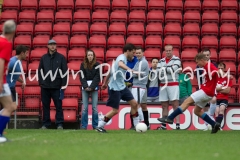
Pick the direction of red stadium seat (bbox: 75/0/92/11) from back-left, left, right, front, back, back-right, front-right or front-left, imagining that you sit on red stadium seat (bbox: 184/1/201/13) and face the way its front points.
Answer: right

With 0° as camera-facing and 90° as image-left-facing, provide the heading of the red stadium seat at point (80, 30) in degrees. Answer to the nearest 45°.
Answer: approximately 0°

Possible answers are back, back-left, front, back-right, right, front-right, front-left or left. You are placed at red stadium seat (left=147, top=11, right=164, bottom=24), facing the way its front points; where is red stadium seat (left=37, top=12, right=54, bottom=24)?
right

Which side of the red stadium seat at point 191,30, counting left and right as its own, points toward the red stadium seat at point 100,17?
right

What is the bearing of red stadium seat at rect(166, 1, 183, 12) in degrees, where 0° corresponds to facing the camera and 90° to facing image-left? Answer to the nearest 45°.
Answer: approximately 0°

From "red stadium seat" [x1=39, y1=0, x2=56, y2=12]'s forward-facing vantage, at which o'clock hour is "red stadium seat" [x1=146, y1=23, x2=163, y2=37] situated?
"red stadium seat" [x1=146, y1=23, x2=163, y2=37] is roughly at 10 o'clock from "red stadium seat" [x1=39, y1=0, x2=56, y2=12].

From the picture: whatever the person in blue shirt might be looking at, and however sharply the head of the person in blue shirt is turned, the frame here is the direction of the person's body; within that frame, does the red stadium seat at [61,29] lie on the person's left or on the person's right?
on the person's left
